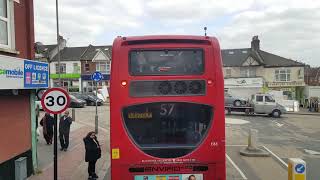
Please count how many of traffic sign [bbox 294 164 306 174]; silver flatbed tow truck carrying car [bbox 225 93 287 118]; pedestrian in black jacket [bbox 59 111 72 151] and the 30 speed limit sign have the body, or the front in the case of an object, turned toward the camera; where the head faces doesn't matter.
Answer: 3

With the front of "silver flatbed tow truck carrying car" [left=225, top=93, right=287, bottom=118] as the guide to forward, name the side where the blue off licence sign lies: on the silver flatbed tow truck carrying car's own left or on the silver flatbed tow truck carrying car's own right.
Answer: on the silver flatbed tow truck carrying car's own right

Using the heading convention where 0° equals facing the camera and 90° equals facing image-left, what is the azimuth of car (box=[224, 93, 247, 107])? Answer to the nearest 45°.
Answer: approximately 270°

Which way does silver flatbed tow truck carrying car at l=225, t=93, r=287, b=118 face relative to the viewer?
to the viewer's right
